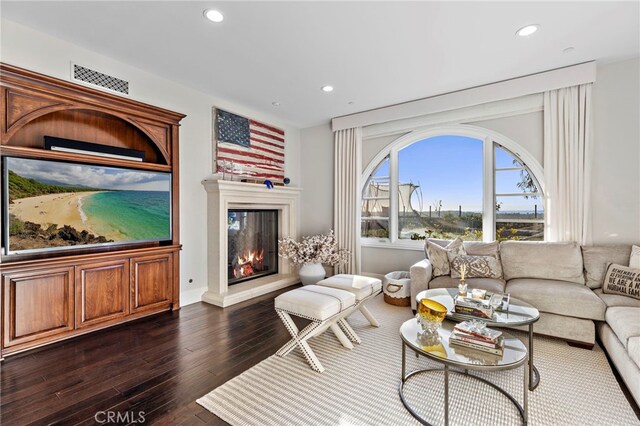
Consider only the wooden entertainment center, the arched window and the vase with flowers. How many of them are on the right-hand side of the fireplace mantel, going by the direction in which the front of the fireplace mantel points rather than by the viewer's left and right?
1

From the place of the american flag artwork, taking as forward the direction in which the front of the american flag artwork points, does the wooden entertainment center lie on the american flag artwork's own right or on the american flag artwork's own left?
on the american flag artwork's own right

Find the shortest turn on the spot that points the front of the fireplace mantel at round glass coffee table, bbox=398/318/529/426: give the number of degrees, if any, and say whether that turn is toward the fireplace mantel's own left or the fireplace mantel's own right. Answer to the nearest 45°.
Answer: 0° — it already faces it

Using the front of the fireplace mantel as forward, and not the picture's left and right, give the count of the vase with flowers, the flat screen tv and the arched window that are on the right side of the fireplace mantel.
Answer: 1

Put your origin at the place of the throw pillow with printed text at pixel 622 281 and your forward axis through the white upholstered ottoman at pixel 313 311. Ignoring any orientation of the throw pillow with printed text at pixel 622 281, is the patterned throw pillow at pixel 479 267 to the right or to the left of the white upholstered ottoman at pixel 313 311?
right

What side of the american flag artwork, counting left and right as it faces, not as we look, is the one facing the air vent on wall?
right

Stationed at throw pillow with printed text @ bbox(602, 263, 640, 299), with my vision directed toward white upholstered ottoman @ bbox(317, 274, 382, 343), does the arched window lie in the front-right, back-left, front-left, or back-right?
front-right

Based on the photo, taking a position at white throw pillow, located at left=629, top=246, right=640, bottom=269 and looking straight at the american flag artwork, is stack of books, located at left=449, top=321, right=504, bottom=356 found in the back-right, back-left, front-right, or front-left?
front-left

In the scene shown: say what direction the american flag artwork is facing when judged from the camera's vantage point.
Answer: facing the viewer and to the right of the viewer

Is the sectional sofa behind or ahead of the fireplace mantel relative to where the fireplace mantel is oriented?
ahead

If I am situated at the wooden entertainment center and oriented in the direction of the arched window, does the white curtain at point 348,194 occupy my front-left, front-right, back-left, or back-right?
front-left

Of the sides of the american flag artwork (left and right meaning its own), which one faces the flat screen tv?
right

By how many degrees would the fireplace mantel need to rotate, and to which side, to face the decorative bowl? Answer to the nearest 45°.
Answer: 0° — it already faces it
